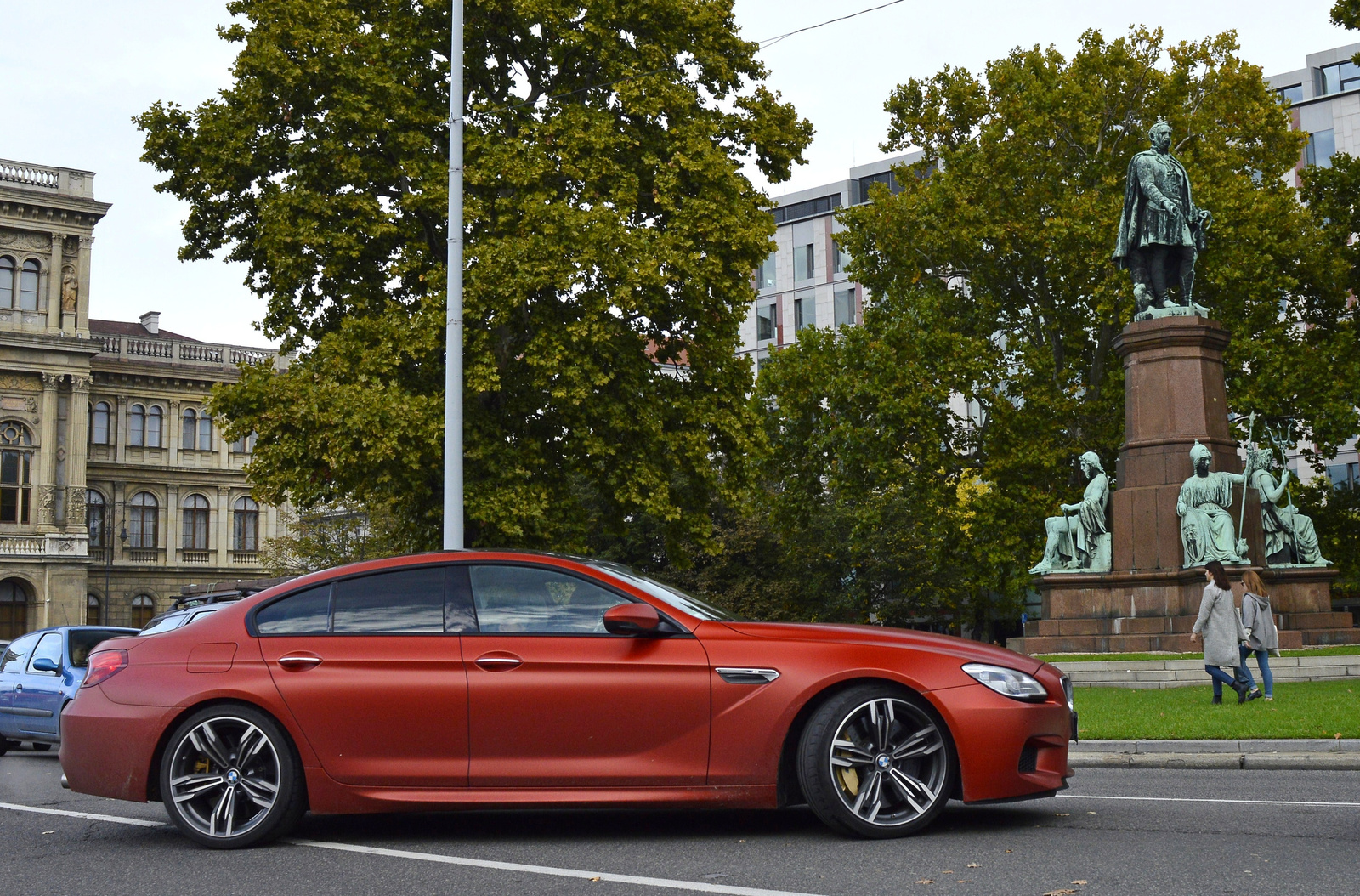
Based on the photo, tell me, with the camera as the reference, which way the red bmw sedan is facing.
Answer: facing to the right of the viewer

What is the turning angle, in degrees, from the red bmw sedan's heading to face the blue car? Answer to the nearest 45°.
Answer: approximately 135° to its left

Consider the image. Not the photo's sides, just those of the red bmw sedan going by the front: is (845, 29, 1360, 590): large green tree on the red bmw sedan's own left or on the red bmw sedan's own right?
on the red bmw sedan's own left

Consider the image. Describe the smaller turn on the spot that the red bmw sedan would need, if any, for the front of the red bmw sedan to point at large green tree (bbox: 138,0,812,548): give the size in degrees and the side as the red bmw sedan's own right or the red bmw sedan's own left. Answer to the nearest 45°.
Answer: approximately 90° to the red bmw sedan's own left

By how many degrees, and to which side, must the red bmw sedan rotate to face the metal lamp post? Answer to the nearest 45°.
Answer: approximately 90° to its left

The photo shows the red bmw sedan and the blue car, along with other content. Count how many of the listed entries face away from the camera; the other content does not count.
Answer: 0

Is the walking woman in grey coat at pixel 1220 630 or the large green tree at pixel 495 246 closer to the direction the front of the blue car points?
the walking woman in grey coat

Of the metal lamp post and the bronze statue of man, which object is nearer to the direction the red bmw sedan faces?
the bronze statue of man
